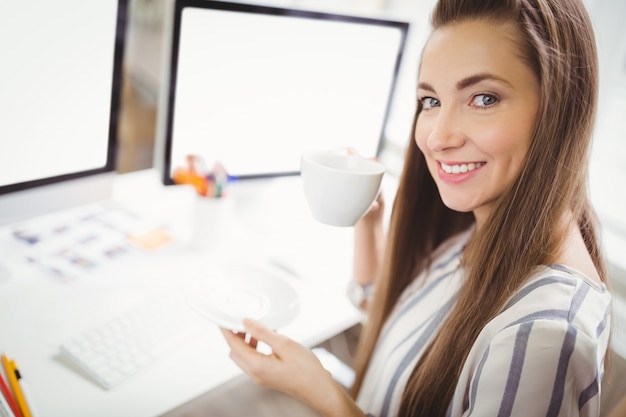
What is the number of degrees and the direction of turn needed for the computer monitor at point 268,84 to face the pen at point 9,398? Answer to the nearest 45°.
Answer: approximately 90° to its right

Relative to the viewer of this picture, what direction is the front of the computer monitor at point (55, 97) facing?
facing the viewer and to the right of the viewer

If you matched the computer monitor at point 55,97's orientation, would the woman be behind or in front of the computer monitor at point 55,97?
in front

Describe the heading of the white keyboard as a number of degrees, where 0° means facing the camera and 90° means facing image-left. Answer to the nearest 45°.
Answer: approximately 315°
